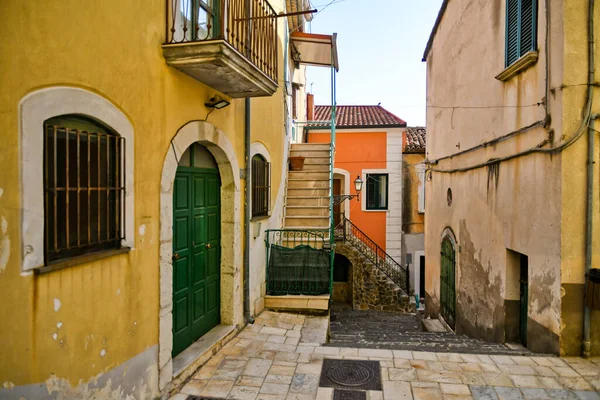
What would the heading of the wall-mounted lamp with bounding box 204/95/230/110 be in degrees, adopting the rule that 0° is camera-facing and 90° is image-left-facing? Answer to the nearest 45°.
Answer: approximately 315°

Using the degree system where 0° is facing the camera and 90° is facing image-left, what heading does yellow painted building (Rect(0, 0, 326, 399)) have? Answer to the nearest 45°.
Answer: approximately 315°

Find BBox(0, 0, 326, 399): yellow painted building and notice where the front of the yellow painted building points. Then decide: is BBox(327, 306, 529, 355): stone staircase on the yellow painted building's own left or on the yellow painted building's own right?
on the yellow painted building's own left
